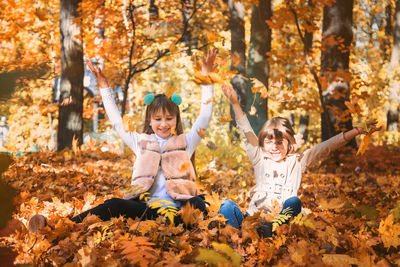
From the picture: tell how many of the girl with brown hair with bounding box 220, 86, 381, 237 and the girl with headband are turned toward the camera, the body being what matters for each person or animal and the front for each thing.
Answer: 2

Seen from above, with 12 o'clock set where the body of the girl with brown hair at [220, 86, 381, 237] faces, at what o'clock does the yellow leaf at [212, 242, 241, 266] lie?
The yellow leaf is roughly at 12 o'clock from the girl with brown hair.

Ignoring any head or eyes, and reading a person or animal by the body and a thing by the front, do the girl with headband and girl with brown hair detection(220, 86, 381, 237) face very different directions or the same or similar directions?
same or similar directions

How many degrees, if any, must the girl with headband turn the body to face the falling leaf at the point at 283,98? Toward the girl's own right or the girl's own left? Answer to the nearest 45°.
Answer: approximately 90° to the girl's own left

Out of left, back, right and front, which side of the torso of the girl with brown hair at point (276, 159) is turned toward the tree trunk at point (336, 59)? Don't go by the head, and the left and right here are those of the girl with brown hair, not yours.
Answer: back

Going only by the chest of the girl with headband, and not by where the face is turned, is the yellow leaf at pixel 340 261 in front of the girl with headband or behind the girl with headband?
in front

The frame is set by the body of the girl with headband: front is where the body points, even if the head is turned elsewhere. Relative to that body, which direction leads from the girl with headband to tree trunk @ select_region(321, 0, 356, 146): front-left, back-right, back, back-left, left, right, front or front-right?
back-left

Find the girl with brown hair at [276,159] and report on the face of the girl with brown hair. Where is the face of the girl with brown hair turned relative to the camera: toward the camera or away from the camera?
toward the camera

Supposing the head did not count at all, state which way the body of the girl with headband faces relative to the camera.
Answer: toward the camera

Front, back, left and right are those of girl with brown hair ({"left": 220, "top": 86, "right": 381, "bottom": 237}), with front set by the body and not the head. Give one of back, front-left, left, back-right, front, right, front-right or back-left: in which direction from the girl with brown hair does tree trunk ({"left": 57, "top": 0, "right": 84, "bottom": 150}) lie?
back-right

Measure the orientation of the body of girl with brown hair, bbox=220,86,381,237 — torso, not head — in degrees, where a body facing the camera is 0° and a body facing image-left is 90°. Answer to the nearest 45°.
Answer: approximately 0°

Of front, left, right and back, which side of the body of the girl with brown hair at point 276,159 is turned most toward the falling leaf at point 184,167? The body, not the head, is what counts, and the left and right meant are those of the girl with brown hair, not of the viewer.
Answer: right
